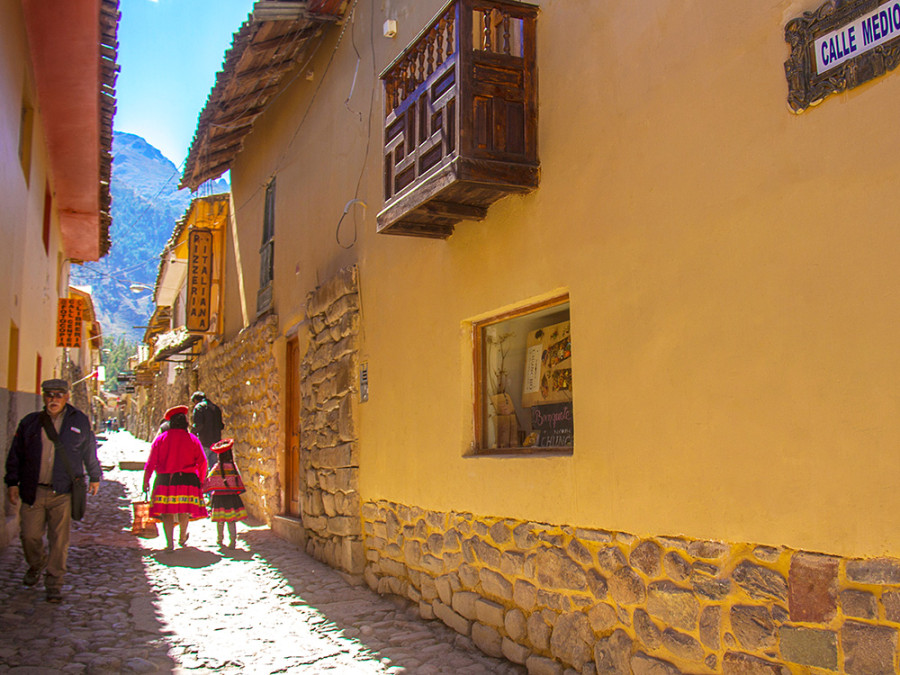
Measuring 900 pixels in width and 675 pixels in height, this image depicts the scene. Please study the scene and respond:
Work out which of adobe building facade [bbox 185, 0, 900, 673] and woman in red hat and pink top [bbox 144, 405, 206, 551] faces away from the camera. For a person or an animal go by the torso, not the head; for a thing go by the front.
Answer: the woman in red hat and pink top

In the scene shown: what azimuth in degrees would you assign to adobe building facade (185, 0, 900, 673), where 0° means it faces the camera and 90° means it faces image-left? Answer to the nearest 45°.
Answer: approximately 45°

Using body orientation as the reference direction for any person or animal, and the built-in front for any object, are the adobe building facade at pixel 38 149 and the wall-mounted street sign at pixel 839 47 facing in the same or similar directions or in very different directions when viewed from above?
very different directions

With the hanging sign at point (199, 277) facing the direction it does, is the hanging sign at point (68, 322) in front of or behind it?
behind

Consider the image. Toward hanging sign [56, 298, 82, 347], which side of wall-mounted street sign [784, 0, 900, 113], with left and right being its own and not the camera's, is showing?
right

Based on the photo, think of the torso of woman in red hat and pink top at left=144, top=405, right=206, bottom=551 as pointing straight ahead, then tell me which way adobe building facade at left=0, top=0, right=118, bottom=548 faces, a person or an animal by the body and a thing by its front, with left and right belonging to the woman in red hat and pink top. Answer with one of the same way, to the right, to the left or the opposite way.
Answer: to the right

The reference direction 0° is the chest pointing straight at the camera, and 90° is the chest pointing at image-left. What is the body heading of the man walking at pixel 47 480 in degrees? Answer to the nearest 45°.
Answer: approximately 0°

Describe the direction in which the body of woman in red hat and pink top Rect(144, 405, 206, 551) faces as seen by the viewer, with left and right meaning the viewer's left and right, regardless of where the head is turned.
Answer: facing away from the viewer

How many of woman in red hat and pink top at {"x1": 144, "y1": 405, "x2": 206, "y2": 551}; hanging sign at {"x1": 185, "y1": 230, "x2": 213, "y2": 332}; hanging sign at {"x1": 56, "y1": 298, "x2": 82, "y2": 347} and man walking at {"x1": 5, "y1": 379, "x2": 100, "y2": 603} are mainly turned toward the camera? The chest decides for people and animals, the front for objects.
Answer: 3

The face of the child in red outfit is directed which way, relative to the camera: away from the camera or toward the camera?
away from the camera

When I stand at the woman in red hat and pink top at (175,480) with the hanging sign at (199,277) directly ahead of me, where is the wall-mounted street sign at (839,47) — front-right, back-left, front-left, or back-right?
back-right

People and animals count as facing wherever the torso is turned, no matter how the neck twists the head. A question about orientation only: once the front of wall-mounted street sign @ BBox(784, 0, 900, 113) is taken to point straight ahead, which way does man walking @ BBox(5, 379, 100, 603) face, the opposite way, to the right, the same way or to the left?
to the left
